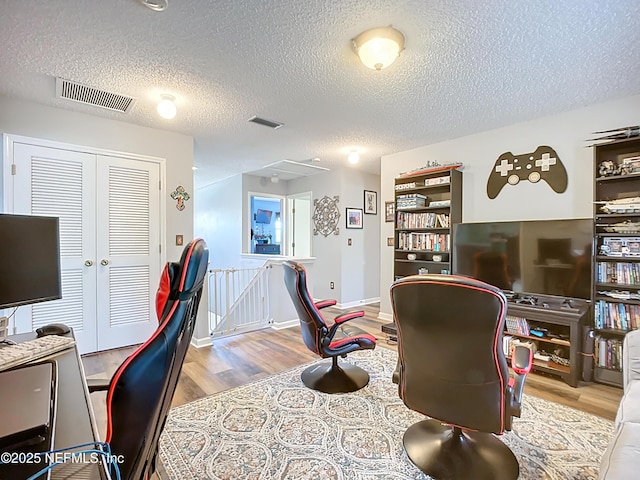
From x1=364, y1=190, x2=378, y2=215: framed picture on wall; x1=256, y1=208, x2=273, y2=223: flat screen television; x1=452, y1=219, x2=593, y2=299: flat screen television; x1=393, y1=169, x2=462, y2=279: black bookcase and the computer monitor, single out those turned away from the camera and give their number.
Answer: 0

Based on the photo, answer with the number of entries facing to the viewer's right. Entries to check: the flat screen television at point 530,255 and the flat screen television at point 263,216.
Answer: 0

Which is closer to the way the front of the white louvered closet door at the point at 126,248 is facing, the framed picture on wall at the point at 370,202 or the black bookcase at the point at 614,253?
the black bookcase

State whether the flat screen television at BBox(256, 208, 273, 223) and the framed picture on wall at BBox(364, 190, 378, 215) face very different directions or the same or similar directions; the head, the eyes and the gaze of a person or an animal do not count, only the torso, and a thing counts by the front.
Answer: same or similar directions

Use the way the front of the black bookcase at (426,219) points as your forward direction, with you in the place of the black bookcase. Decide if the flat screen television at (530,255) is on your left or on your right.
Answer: on your left

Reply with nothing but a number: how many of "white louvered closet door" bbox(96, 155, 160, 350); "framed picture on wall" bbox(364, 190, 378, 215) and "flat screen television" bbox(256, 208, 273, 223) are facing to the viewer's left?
0

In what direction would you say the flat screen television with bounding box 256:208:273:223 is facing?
toward the camera

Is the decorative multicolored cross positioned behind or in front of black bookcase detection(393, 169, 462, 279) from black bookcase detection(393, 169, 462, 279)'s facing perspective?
in front

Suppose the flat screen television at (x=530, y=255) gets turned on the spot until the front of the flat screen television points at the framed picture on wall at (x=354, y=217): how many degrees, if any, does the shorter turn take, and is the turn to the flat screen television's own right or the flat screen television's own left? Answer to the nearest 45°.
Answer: approximately 90° to the flat screen television's own right

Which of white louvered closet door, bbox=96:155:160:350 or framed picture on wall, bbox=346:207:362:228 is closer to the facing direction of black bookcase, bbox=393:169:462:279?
the white louvered closet door

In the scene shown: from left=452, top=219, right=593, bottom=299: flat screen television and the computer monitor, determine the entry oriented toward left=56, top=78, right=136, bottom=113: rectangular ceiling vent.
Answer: the flat screen television

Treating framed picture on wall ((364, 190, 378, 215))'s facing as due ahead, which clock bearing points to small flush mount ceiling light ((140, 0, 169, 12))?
The small flush mount ceiling light is roughly at 2 o'clock from the framed picture on wall.

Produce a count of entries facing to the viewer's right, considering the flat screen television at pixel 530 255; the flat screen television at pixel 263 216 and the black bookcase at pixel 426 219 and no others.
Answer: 0

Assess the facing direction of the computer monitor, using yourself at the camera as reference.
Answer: facing the viewer and to the right of the viewer

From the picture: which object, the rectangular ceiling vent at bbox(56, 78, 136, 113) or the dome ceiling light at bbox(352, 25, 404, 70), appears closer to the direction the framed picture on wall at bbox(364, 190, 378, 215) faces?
the dome ceiling light
